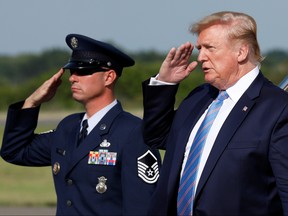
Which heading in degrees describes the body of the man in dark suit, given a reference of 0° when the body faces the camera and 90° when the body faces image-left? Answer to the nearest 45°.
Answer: approximately 45°

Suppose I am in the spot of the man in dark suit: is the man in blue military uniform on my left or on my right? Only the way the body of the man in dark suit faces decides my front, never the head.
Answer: on my right

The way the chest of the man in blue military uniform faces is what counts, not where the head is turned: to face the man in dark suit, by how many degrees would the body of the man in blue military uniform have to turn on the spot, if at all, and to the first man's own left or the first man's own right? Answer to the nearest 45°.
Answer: approximately 90° to the first man's own left

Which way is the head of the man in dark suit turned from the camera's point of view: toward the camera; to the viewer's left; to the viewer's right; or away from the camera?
to the viewer's left

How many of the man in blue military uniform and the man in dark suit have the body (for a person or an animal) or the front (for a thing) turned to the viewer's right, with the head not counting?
0
